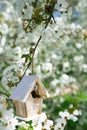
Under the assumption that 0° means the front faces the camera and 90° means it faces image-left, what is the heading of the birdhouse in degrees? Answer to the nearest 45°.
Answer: approximately 315°
